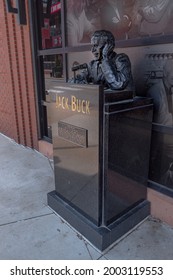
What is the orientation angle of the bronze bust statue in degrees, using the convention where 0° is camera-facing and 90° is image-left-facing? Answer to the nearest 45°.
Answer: approximately 45°
